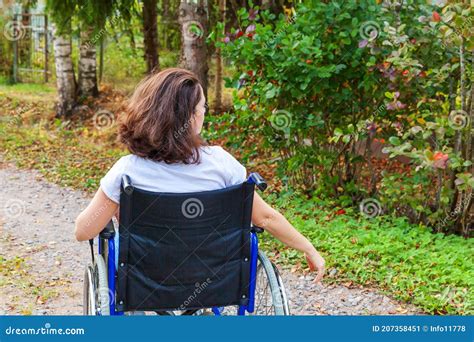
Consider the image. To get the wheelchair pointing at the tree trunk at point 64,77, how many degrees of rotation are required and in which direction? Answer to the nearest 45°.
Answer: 0° — it already faces it

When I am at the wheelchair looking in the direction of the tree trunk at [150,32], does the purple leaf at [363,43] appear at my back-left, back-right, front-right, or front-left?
front-right

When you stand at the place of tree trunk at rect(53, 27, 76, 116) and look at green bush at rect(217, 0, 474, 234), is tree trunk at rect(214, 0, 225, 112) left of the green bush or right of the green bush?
left

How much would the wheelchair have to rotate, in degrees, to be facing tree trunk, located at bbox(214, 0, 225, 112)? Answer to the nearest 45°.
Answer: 0° — it already faces it

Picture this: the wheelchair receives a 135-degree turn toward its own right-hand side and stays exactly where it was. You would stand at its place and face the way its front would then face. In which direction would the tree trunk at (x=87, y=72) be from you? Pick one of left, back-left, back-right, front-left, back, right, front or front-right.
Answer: back-left

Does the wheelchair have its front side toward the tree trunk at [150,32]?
yes

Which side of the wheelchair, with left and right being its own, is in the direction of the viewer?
back

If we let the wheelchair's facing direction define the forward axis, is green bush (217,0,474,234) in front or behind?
in front

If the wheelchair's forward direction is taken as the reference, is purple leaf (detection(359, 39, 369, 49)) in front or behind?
in front
